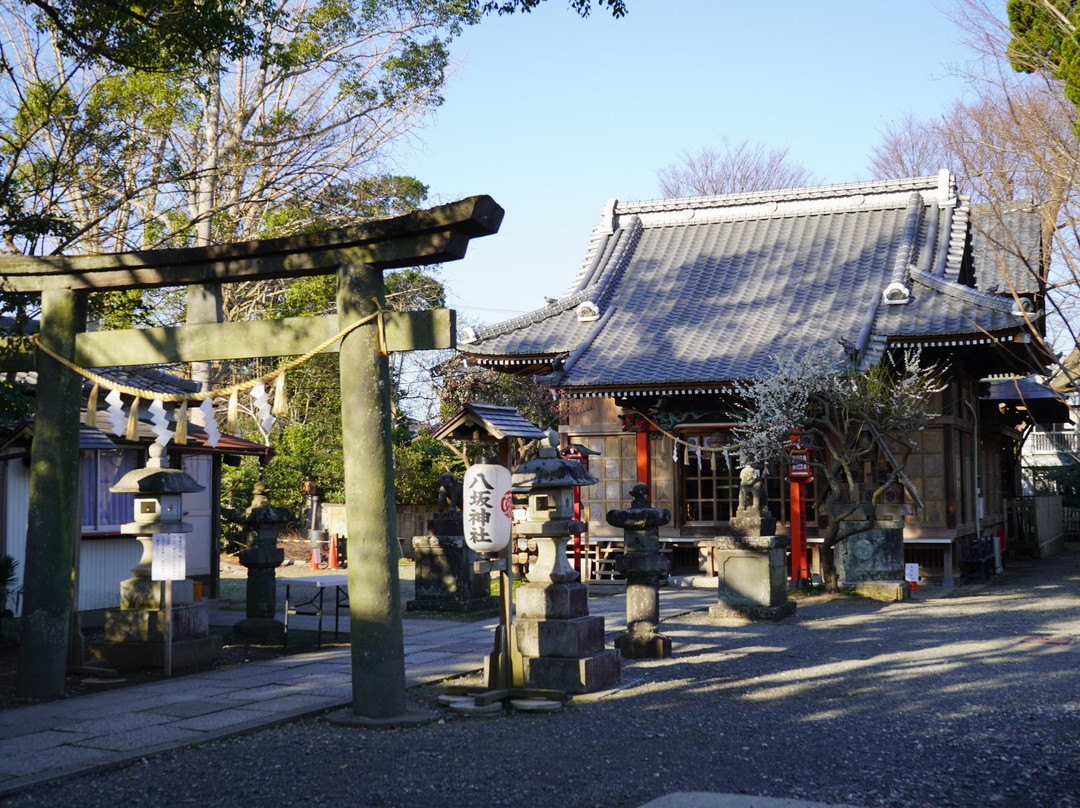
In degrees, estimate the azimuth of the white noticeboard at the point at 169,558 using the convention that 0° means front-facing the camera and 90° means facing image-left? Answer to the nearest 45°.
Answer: approximately 0°

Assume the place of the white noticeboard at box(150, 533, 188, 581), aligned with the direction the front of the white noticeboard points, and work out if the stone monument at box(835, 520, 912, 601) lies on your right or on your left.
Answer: on your left

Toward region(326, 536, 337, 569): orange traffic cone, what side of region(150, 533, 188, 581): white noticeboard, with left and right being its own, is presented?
back

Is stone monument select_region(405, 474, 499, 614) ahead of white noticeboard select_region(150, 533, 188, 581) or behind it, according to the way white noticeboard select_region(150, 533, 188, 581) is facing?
behind

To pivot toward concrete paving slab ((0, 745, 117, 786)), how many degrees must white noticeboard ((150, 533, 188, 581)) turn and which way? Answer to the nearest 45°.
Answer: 0° — it already faces it

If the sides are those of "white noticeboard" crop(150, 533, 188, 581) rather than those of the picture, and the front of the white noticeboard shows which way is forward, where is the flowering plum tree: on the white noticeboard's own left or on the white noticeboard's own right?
on the white noticeboard's own left
